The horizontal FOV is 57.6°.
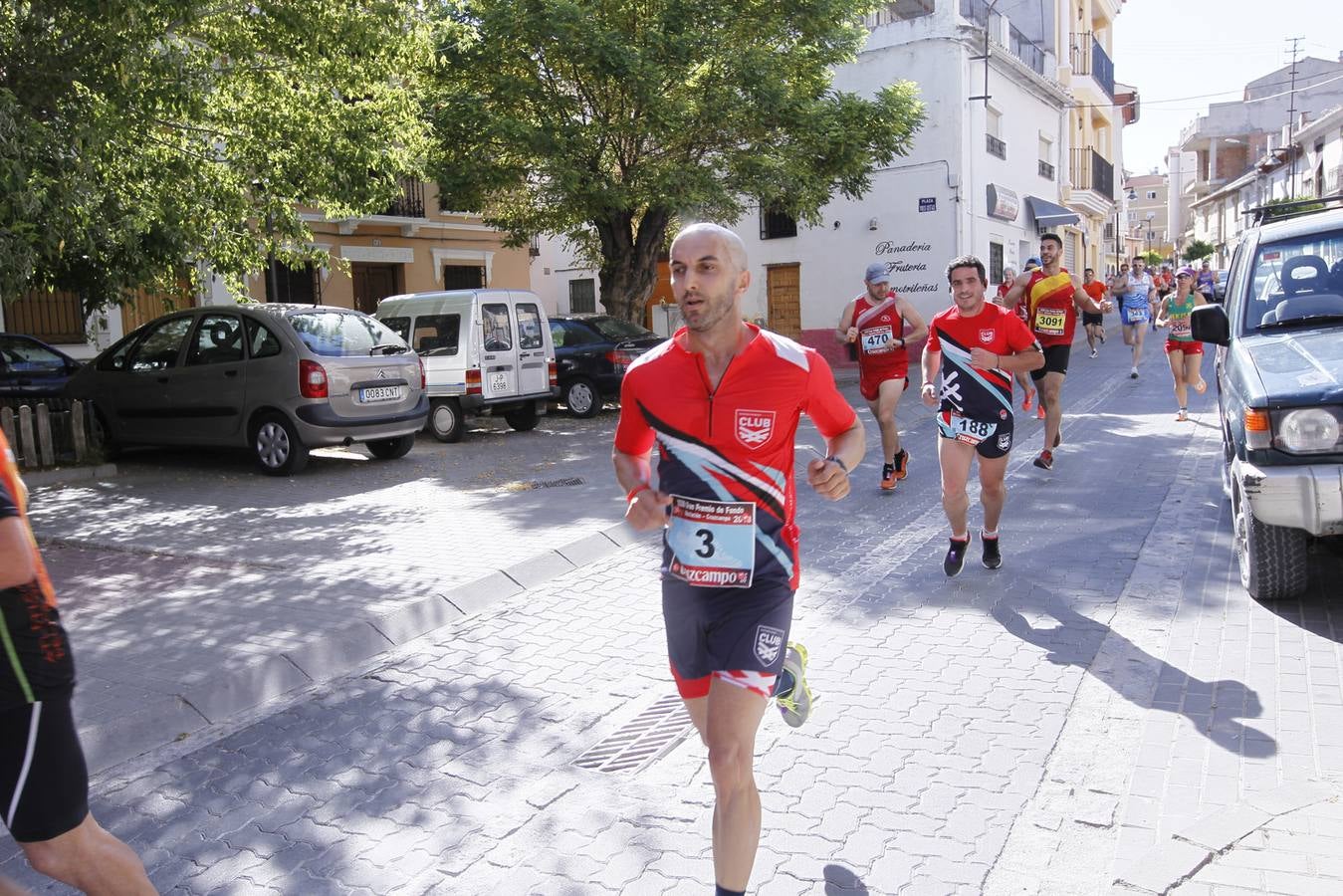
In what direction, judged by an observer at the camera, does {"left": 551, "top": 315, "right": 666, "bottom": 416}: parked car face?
facing away from the viewer and to the left of the viewer

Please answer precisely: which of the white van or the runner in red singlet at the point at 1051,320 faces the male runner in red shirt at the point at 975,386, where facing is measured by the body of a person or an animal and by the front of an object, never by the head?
the runner in red singlet

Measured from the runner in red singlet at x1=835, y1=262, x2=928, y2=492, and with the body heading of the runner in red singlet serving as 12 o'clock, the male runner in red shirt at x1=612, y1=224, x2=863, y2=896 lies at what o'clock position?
The male runner in red shirt is roughly at 12 o'clock from the runner in red singlet.

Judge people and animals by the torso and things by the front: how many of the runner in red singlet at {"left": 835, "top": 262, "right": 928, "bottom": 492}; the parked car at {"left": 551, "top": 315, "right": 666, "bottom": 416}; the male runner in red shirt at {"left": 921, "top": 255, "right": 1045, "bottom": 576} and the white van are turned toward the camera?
2

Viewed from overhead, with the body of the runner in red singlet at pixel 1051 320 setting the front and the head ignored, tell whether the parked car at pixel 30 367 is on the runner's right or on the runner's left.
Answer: on the runner's right

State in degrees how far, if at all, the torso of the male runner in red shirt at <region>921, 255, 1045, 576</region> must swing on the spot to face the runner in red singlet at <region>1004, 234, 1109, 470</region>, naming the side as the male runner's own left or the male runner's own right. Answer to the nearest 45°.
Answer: approximately 180°

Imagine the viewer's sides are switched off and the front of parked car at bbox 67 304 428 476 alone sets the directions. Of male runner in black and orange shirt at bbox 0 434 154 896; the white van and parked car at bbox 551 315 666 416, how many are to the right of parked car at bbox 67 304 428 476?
2

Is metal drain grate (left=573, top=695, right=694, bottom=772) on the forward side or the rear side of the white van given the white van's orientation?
on the rear side

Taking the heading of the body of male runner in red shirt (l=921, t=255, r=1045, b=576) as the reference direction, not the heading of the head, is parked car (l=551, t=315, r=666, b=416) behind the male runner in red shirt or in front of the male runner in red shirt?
behind

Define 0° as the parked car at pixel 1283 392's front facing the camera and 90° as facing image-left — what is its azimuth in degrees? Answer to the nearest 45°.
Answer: approximately 0°

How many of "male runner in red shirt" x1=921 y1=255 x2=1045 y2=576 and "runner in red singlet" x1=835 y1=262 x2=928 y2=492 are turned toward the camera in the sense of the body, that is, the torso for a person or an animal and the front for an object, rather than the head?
2

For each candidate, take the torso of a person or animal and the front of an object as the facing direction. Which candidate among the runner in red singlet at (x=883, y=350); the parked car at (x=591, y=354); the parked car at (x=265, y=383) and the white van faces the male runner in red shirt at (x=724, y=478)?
the runner in red singlet
